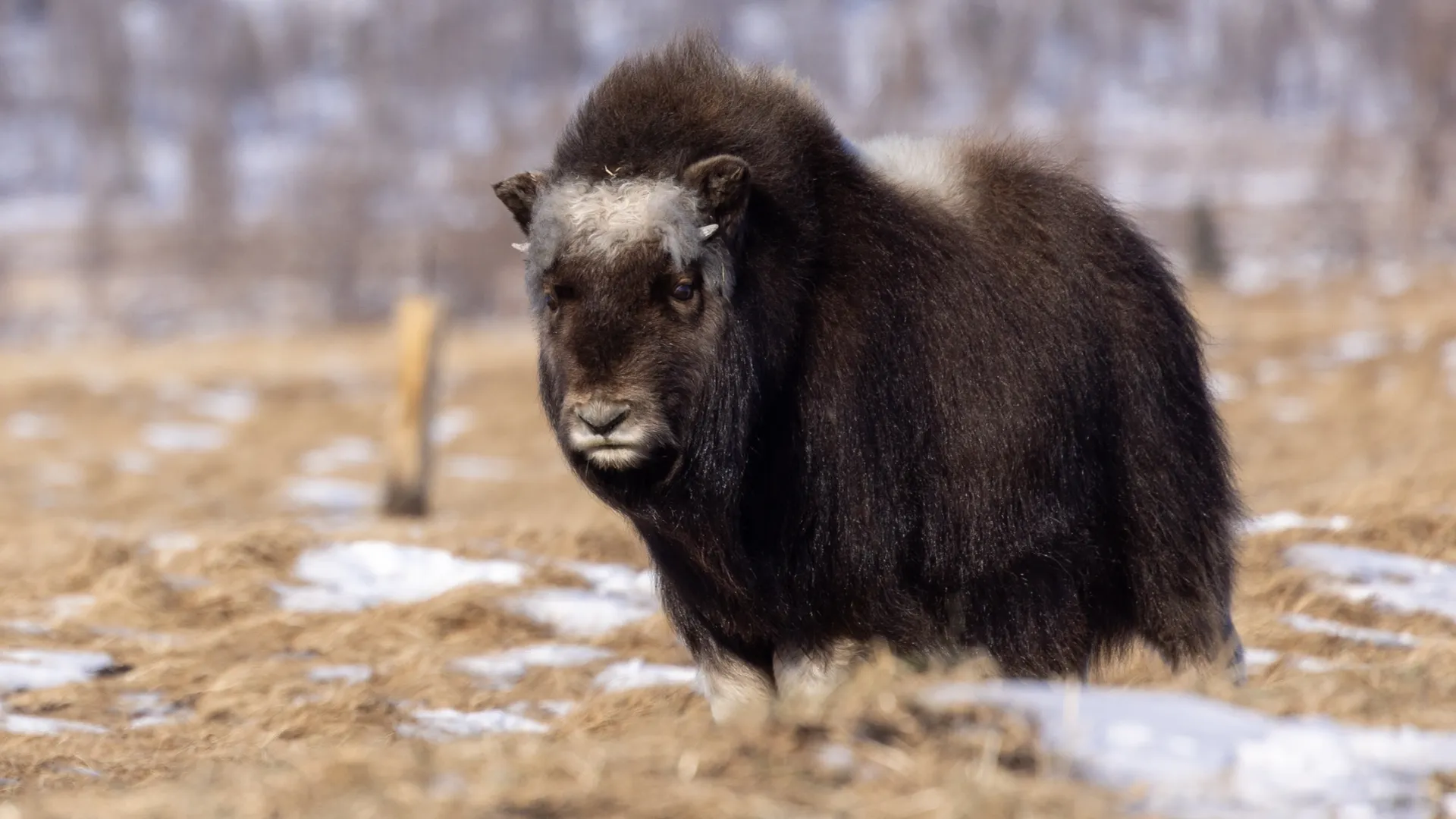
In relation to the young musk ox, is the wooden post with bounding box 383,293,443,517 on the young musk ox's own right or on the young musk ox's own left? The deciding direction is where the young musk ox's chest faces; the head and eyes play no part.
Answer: on the young musk ox's own right

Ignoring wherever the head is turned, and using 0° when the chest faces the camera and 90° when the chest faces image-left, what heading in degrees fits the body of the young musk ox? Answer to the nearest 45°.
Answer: approximately 45°
